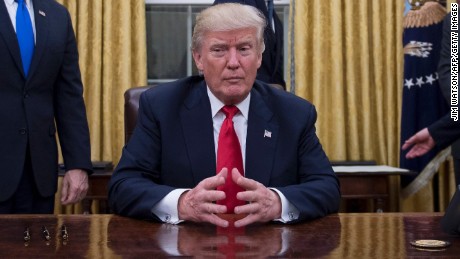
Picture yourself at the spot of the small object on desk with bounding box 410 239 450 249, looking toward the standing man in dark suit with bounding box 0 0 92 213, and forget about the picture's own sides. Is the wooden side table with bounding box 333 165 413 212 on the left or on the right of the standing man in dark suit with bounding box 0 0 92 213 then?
right

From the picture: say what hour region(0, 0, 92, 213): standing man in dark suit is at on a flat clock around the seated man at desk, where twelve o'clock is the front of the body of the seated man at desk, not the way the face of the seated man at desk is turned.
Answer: The standing man in dark suit is roughly at 4 o'clock from the seated man at desk.

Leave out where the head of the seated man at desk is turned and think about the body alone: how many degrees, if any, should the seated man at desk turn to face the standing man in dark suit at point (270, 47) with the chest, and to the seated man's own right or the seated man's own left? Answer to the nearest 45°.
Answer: approximately 180°

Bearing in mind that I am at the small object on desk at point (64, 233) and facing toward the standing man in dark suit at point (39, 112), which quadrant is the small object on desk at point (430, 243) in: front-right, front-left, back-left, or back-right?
back-right

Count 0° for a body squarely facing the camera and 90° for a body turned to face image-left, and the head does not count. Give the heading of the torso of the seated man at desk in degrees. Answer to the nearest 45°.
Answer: approximately 0°
